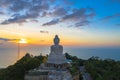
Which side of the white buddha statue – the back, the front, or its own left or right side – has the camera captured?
front
